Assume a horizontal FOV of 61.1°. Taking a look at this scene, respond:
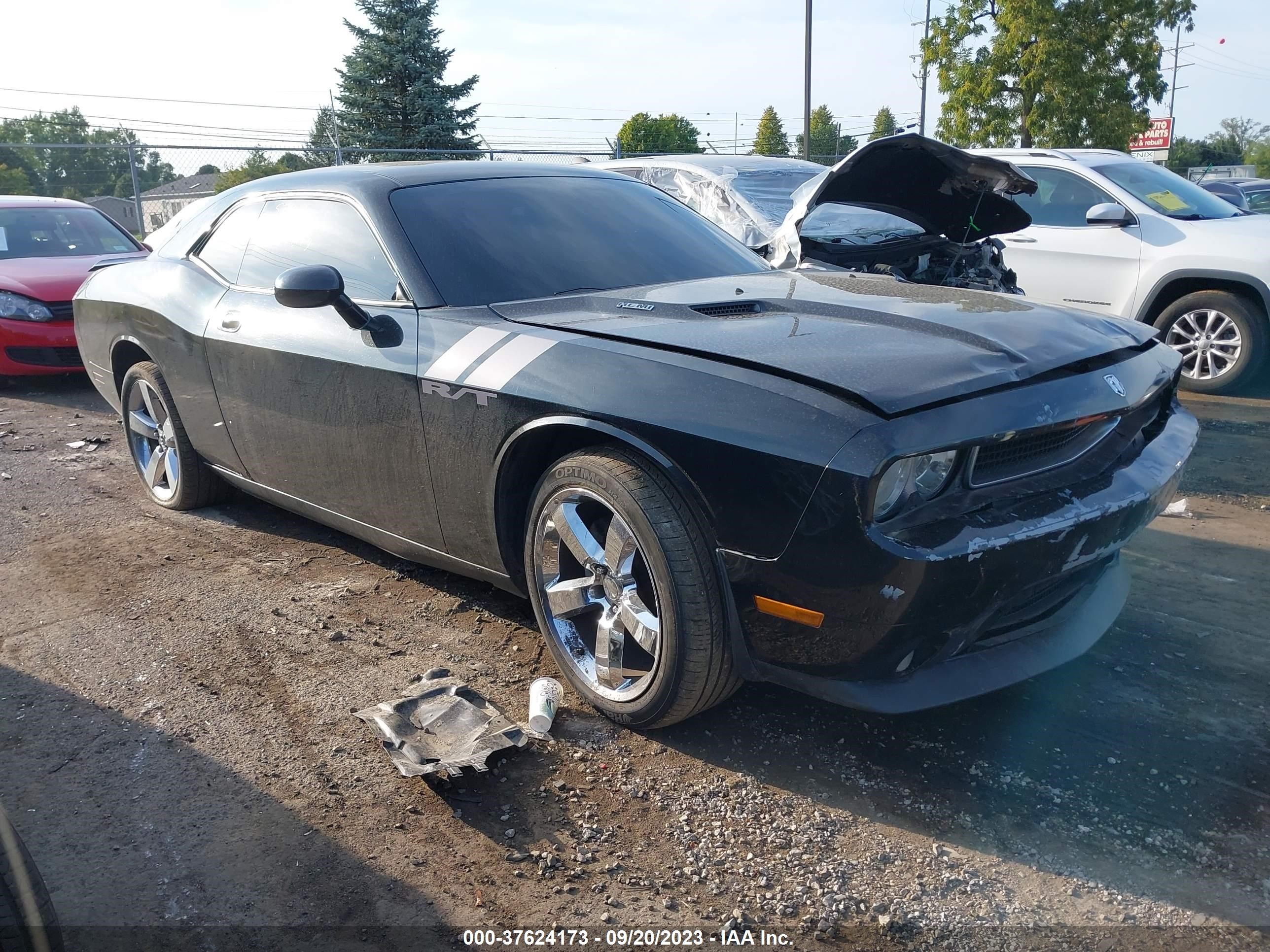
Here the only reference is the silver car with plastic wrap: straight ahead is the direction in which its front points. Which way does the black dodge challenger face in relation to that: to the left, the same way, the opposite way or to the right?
the same way

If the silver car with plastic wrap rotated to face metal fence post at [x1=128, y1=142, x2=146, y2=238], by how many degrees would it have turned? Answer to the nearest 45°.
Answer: approximately 180°

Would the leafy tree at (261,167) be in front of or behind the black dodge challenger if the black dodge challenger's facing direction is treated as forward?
behind

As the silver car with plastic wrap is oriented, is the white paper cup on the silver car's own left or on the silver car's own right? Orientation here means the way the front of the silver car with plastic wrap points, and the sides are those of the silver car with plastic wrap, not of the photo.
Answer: on the silver car's own right

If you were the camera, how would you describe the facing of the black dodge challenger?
facing the viewer and to the right of the viewer

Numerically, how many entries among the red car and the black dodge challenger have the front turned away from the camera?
0

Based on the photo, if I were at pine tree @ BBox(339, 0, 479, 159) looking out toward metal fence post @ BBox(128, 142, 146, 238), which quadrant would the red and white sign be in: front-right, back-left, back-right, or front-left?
back-left

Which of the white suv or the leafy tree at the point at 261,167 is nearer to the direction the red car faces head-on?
the white suv

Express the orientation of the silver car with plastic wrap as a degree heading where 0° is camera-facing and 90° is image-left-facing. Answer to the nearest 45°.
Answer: approximately 315°
